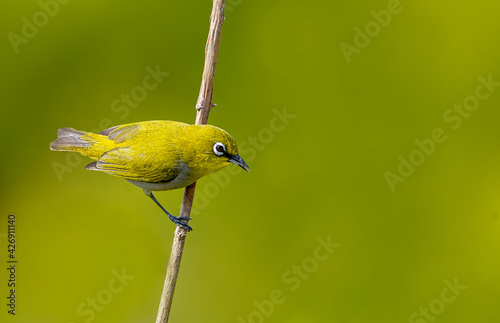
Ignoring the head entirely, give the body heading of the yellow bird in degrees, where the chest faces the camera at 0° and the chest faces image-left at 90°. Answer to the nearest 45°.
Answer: approximately 270°
